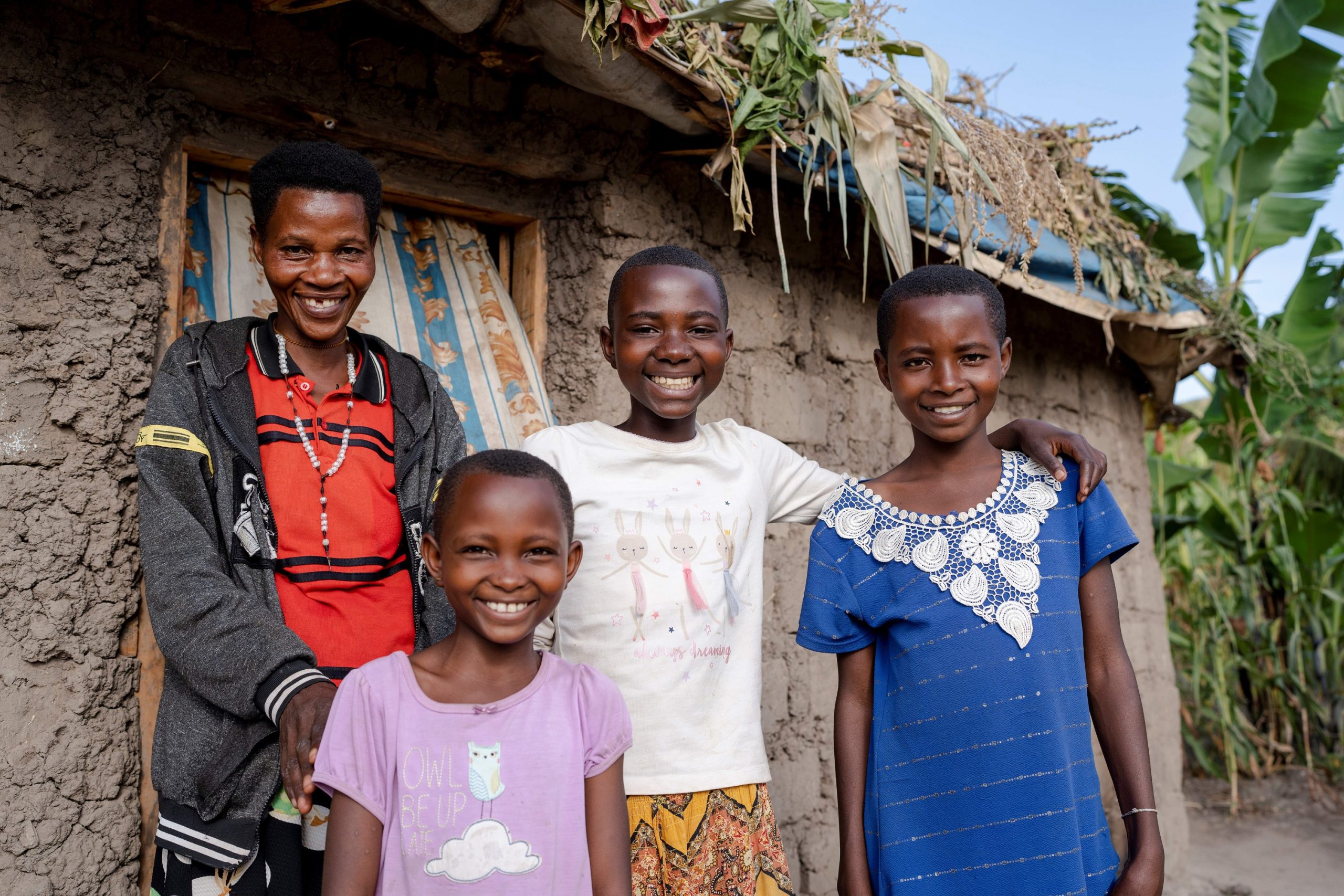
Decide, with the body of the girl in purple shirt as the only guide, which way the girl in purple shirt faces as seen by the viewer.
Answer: toward the camera

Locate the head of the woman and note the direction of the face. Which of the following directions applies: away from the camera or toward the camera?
toward the camera

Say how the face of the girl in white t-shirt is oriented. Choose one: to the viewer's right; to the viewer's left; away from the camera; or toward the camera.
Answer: toward the camera

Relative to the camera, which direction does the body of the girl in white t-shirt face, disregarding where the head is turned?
toward the camera

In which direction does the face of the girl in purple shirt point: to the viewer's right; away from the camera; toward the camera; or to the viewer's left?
toward the camera

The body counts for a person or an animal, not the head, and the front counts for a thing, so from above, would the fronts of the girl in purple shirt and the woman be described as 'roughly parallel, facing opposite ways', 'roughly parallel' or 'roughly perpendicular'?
roughly parallel

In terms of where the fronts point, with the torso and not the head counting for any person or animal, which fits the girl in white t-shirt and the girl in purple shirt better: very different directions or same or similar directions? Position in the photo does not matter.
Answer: same or similar directions
